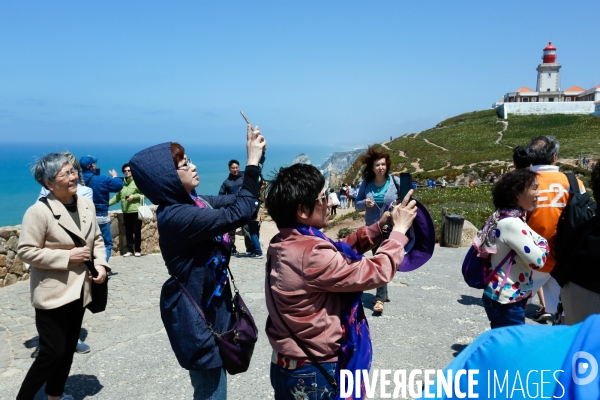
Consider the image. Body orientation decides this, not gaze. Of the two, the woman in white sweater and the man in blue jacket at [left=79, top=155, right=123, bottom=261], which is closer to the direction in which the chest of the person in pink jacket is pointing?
the woman in white sweater

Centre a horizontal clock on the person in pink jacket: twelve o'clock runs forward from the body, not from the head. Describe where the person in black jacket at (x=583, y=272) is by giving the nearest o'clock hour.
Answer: The person in black jacket is roughly at 11 o'clock from the person in pink jacket.

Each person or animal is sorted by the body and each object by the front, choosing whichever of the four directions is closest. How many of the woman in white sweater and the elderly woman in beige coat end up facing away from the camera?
0

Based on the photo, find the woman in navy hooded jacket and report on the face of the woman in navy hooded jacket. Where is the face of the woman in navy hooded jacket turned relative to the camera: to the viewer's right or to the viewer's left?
to the viewer's right

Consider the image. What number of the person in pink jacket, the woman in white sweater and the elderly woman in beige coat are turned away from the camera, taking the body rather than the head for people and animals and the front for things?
0

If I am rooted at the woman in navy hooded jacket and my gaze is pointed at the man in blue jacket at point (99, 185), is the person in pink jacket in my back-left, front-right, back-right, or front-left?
back-right

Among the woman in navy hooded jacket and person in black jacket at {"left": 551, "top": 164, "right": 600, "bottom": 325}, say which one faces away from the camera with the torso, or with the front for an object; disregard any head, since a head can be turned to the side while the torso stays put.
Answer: the person in black jacket

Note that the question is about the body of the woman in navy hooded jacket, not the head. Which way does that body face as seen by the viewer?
to the viewer's right

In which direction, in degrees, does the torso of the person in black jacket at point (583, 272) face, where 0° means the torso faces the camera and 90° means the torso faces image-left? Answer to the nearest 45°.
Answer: approximately 180°

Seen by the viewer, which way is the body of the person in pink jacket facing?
to the viewer's right

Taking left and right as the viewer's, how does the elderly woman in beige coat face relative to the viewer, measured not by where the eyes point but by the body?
facing the viewer and to the right of the viewer

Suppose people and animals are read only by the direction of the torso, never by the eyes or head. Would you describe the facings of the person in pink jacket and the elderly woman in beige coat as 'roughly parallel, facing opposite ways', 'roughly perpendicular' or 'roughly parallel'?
roughly parallel

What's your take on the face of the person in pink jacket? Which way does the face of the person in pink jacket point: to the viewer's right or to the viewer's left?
to the viewer's right
